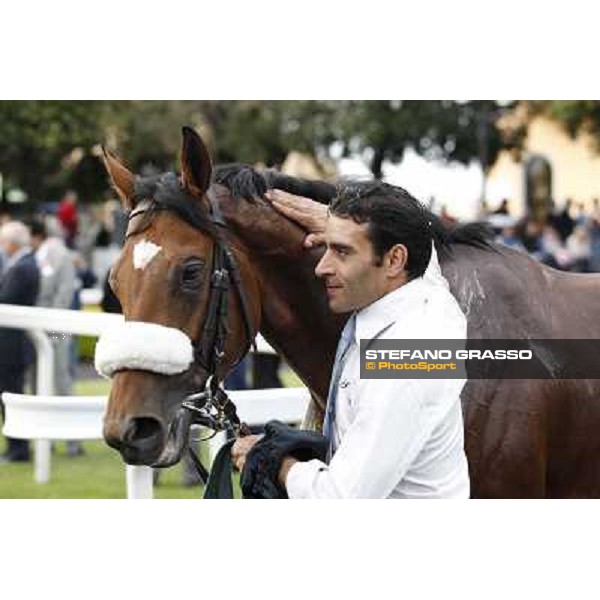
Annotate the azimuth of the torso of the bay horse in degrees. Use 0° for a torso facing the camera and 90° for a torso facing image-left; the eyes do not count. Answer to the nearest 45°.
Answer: approximately 45°

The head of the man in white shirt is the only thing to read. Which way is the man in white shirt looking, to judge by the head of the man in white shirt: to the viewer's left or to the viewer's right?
to the viewer's left

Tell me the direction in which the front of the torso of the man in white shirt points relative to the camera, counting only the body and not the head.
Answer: to the viewer's left

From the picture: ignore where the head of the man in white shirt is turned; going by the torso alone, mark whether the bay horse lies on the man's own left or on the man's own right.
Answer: on the man's own right

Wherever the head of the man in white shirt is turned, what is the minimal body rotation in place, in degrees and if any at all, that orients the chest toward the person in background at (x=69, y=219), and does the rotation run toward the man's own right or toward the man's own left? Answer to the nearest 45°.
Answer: approximately 90° to the man's own right
